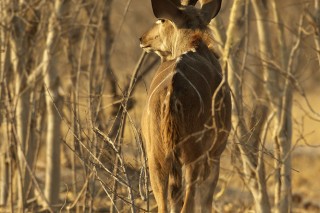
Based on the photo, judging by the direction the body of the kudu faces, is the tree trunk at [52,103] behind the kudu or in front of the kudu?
in front

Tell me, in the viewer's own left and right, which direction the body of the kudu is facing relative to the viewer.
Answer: facing away from the viewer
